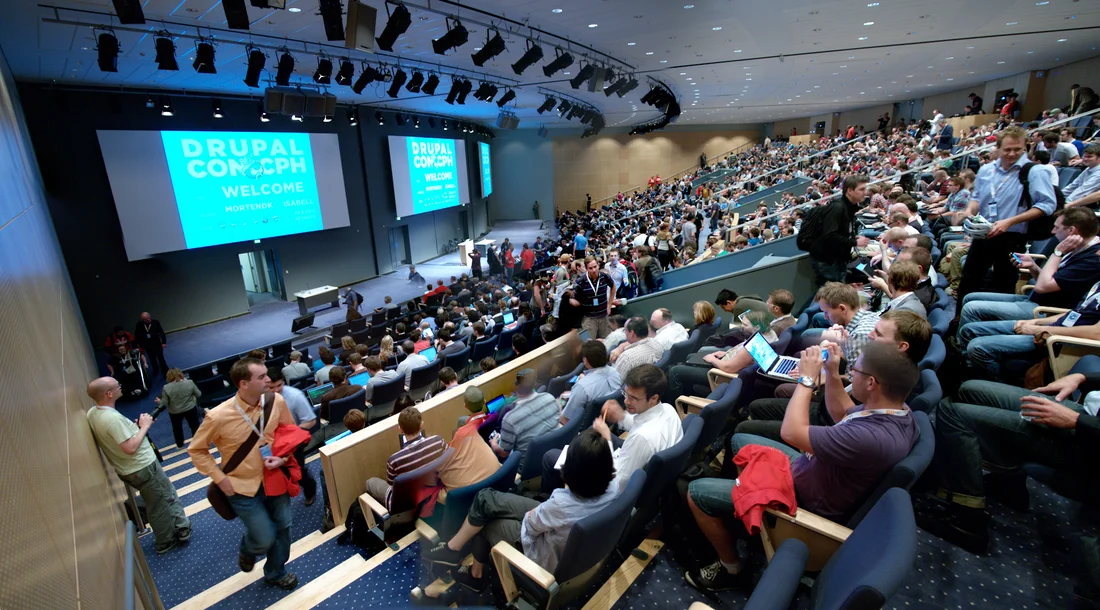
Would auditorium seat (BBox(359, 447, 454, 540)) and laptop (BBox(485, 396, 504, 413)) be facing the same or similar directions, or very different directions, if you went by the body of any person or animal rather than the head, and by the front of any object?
very different directions

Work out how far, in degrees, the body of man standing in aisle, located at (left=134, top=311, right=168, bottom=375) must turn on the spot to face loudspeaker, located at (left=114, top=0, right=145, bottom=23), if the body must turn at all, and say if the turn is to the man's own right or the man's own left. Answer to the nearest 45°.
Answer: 0° — they already face it

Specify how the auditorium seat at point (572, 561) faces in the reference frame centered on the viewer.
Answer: facing away from the viewer and to the left of the viewer

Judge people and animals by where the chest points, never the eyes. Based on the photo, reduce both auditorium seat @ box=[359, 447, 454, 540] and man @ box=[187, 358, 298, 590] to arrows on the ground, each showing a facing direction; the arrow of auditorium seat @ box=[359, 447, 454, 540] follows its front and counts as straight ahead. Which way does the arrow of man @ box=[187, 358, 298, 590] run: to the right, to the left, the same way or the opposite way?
the opposite way

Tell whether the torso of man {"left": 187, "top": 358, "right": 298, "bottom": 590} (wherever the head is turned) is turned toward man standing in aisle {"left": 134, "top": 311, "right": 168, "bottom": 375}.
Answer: no

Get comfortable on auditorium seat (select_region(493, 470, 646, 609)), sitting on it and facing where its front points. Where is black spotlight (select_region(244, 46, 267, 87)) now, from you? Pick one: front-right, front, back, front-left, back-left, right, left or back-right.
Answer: front

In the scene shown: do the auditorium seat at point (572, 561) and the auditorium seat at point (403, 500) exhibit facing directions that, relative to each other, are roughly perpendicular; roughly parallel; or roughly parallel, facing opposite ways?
roughly parallel

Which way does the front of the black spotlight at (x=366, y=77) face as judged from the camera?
facing to the left of the viewer

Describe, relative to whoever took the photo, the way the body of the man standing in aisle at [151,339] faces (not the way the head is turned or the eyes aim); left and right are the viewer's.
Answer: facing the viewer

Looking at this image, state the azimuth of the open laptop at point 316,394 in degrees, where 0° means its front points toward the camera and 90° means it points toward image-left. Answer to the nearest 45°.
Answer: approximately 315°

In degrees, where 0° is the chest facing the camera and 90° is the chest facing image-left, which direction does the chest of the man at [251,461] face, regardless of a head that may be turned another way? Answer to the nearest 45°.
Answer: approximately 315°

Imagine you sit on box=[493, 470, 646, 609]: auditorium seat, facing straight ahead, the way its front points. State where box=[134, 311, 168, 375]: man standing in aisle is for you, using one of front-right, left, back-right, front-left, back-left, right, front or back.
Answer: front

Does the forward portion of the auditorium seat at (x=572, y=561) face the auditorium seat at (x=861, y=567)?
no

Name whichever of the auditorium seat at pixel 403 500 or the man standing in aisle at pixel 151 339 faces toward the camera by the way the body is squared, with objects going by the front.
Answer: the man standing in aisle

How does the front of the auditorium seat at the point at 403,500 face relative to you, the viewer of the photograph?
facing away from the viewer and to the left of the viewer

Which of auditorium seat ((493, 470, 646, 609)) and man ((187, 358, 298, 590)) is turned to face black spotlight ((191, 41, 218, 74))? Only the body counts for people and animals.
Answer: the auditorium seat
